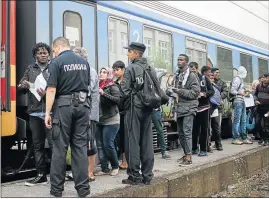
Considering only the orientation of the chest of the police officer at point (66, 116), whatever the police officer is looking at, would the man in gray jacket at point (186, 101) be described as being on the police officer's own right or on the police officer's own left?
on the police officer's own right

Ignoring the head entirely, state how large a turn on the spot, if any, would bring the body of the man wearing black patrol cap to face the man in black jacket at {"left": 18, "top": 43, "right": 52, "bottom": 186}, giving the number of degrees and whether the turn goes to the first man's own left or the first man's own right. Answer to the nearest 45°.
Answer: approximately 45° to the first man's own left

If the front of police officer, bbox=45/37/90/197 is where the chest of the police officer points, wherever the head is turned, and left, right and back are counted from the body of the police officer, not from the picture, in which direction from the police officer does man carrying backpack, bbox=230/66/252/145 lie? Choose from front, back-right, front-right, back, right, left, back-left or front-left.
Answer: right

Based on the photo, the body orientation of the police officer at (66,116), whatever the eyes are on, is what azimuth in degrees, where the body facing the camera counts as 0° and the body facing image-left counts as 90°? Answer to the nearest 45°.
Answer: approximately 135°

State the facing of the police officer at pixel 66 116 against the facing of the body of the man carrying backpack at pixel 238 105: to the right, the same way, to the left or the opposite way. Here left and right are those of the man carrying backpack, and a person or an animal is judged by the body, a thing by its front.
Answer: the opposite way

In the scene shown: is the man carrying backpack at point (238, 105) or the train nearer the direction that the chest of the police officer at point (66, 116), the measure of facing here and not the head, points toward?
the train

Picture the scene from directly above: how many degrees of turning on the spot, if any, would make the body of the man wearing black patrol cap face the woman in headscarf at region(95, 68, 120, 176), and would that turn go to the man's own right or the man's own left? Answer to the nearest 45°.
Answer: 0° — they already face them

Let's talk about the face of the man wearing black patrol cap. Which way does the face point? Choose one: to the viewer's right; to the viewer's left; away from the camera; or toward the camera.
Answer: to the viewer's left

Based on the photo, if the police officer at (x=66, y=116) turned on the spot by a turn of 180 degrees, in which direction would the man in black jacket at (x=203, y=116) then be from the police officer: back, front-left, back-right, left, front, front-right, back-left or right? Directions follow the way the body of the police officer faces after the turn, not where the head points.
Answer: left

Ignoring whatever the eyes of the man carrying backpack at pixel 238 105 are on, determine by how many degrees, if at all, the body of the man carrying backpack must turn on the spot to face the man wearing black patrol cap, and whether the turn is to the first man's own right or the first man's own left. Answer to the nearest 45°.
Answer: approximately 90° to the first man's own right

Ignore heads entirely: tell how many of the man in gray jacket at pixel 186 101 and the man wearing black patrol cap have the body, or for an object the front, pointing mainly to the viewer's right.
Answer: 0

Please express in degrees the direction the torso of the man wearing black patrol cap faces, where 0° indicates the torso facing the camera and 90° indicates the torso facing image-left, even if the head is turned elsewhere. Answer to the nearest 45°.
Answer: approximately 135°

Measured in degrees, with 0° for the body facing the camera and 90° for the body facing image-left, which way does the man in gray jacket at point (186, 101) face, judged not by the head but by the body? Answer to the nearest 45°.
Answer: approximately 45°
